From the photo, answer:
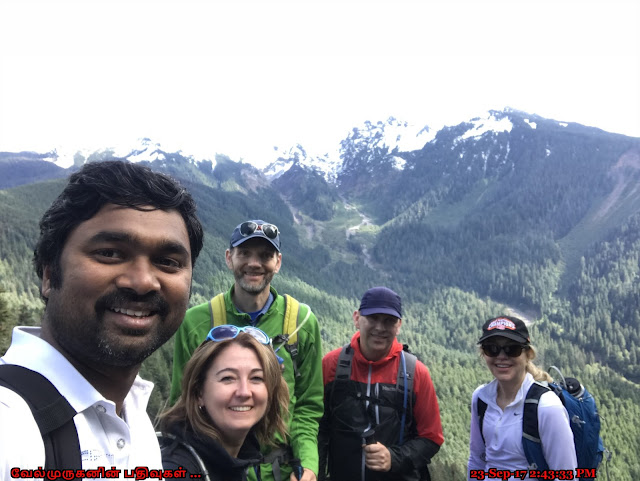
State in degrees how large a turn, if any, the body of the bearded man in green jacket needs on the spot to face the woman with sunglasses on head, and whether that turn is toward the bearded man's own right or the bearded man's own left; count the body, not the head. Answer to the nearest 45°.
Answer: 0° — they already face them

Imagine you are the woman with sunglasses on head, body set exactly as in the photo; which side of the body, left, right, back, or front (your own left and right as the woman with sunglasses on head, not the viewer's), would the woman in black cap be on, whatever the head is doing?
left

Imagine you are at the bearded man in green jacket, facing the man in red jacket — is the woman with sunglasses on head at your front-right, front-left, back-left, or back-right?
back-right

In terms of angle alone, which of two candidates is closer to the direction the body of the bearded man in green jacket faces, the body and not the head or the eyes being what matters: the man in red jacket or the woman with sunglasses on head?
the woman with sunglasses on head

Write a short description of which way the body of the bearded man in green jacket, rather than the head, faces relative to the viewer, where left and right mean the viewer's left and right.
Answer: facing the viewer

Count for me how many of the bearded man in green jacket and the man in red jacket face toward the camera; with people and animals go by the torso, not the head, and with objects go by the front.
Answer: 2

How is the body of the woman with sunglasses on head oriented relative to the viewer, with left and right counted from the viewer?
facing the viewer and to the right of the viewer

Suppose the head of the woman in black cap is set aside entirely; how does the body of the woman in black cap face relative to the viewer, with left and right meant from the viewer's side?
facing the viewer and to the left of the viewer

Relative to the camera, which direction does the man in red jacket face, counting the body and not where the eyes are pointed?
toward the camera
